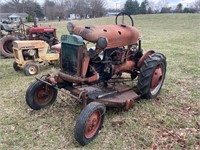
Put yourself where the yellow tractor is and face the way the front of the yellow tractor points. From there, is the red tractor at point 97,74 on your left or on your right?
on your left

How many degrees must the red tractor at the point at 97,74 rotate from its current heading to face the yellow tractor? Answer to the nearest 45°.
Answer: approximately 90° to its right

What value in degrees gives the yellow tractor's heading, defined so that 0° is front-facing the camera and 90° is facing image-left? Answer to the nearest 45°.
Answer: approximately 45°

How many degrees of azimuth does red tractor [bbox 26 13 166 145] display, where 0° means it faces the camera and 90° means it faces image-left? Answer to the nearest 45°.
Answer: approximately 45°
